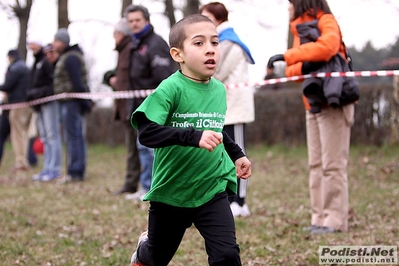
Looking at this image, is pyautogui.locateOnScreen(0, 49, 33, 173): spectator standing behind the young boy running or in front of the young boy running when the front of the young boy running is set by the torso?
behind

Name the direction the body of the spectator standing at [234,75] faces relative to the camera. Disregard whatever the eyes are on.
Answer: to the viewer's left

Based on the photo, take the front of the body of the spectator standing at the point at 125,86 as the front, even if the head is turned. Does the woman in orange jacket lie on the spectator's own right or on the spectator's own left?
on the spectator's own left

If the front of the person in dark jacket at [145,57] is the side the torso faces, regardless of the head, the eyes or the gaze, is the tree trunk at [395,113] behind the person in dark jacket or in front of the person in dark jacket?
behind

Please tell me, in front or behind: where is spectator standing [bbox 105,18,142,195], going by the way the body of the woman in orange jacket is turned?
in front

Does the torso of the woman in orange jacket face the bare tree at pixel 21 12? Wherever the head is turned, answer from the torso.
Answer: no

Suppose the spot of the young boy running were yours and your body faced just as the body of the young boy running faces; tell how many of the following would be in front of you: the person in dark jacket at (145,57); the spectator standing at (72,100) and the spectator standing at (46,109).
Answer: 0

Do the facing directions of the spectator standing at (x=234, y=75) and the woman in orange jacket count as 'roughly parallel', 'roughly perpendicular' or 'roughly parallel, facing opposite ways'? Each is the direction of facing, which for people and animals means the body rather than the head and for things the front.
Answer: roughly parallel

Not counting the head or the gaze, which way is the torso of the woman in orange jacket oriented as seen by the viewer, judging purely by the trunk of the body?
to the viewer's left

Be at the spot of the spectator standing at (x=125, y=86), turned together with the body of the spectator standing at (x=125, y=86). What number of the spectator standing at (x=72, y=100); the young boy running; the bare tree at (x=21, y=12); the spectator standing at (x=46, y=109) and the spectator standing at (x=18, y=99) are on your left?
1

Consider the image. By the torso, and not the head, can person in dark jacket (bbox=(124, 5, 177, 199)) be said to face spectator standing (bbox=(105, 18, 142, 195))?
no

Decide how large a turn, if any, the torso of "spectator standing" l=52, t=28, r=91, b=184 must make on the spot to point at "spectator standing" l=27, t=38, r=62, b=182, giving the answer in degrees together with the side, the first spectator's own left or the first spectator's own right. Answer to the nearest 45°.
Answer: approximately 45° to the first spectator's own right

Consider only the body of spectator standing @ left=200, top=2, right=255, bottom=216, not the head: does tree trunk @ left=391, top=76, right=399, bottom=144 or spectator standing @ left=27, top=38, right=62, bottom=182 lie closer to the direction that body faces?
the spectator standing

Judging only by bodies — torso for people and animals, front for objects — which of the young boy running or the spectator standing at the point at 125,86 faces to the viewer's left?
the spectator standing

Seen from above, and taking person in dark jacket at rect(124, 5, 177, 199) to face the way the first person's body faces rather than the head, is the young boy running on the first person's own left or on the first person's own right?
on the first person's own left

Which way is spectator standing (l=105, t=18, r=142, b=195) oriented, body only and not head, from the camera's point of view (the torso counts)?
to the viewer's left
